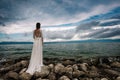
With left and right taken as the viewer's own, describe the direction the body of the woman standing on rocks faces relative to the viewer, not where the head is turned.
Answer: facing away from the viewer
